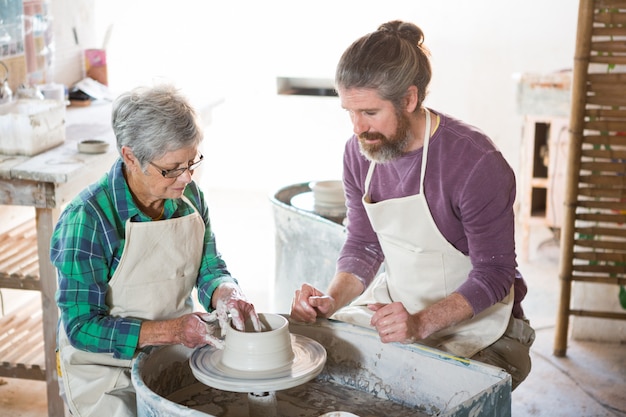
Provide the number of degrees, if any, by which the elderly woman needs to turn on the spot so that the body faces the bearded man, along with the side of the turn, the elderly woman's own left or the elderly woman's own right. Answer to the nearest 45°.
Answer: approximately 45° to the elderly woman's own left

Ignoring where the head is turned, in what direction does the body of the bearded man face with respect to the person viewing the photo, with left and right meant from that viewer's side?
facing the viewer and to the left of the viewer

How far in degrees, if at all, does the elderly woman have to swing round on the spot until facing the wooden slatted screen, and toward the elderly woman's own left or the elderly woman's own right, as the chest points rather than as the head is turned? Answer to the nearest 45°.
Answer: approximately 90° to the elderly woman's own left

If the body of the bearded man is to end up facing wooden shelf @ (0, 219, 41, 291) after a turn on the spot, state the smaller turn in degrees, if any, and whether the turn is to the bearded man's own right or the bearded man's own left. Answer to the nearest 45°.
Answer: approximately 90° to the bearded man's own right

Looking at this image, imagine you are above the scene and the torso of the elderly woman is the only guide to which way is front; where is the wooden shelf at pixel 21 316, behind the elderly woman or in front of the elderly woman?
behind

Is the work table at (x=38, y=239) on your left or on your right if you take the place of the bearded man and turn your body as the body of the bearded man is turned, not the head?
on your right

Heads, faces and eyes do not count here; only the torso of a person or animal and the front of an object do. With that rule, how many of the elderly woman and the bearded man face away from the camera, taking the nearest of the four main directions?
0

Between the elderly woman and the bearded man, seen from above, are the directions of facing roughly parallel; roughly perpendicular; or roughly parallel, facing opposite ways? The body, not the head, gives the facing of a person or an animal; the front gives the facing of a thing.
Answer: roughly perpendicular

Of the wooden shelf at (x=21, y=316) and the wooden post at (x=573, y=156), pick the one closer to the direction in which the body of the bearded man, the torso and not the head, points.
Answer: the wooden shelf

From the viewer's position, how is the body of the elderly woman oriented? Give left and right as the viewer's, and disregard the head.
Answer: facing the viewer and to the right of the viewer

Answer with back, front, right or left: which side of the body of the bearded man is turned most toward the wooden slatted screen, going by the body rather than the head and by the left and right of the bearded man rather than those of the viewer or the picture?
back

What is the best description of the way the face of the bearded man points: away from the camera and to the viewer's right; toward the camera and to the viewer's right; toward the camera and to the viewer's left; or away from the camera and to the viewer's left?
toward the camera and to the viewer's left

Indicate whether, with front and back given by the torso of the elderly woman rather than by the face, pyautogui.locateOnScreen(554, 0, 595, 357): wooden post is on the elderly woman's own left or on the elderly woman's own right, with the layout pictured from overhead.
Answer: on the elderly woman's own left

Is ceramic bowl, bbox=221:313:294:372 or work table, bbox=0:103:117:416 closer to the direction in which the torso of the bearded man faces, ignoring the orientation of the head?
the ceramic bowl
